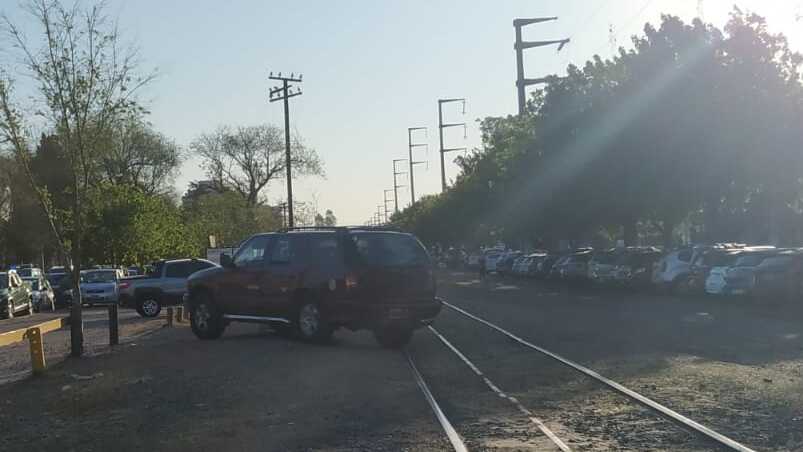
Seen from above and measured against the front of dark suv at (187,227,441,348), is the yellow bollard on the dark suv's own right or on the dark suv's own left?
on the dark suv's own left

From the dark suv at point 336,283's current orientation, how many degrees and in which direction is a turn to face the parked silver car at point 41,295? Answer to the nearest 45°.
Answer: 0° — it already faces it

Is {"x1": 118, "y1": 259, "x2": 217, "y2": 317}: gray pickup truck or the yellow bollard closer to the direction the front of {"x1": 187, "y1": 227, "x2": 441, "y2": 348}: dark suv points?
the gray pickup truck

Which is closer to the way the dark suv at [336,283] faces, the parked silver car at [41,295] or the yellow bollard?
the parked silver car

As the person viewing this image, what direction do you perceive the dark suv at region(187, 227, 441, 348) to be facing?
facing away from the viewer and to the left of the viewer
